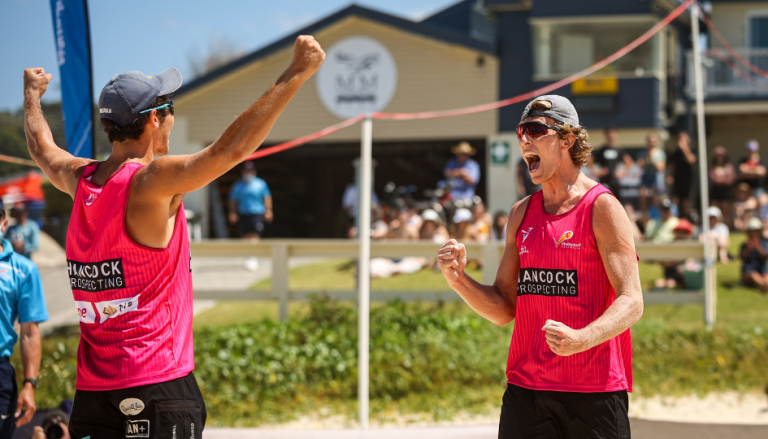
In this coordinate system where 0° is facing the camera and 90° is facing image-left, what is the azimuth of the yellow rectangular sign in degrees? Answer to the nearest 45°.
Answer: approximately 0°

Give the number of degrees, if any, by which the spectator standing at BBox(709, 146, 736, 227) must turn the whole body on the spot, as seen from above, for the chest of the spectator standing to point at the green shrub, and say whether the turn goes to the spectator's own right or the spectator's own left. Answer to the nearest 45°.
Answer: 0° — they already face it

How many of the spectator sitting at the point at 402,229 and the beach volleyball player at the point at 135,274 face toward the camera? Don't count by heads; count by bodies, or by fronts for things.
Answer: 1

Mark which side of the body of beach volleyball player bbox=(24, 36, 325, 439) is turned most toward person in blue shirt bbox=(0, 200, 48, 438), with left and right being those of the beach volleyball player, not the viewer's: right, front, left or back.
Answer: left

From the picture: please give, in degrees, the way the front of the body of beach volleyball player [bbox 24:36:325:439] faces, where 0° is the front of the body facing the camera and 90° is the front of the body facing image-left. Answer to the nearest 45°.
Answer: approximately 225°

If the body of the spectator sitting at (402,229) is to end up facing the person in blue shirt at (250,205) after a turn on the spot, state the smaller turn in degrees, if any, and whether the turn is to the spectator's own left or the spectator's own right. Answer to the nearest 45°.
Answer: approximately 135° to the spectator's own right
